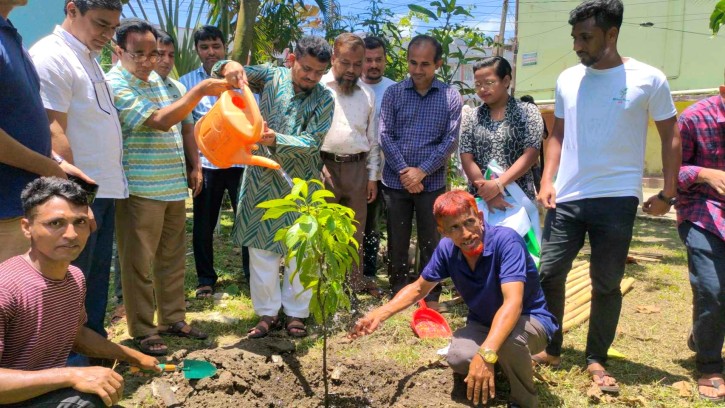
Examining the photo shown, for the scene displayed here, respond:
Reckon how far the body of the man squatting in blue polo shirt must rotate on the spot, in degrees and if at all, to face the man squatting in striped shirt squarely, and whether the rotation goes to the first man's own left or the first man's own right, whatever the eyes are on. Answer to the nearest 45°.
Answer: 0° — they already face them

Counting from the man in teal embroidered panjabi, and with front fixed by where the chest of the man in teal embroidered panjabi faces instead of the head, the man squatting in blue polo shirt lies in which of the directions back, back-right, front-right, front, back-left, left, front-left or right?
front-left

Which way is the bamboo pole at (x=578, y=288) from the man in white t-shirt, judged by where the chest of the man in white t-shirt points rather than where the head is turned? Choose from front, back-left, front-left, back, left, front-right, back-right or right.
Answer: back

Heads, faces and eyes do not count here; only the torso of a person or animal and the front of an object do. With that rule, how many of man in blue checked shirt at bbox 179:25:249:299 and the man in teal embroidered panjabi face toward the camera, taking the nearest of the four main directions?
2

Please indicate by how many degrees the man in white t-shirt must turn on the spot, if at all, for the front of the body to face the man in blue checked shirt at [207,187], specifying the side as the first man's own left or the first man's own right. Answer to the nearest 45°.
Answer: approximately 90° to the first man's own right

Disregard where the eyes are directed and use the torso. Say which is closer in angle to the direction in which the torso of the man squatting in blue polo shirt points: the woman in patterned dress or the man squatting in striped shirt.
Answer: the man squatting in striped shirt

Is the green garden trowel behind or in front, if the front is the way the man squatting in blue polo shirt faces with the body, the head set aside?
in front

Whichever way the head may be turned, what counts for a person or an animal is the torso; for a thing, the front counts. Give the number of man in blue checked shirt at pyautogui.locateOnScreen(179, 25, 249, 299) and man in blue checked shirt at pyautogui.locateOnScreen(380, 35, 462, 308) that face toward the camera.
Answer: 2

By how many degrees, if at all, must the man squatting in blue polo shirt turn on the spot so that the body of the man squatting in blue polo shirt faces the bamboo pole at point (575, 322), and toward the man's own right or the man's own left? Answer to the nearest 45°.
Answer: approximately 180°

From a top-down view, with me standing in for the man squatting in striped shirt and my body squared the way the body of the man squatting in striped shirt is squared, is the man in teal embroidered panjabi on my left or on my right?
on my left

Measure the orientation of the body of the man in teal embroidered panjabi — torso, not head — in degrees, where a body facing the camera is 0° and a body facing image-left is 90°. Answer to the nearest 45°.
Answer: approximately 0°
